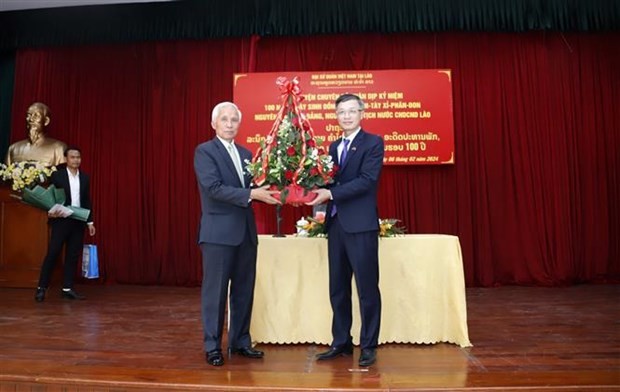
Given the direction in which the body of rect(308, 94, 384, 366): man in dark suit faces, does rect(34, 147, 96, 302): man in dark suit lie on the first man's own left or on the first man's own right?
on the first man's own right

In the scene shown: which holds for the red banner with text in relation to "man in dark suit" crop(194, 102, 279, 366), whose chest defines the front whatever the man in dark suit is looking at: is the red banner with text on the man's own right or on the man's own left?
on the man's own left

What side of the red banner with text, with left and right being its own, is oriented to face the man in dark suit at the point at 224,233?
front

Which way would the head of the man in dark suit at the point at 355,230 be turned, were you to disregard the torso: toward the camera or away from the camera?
toward the camera

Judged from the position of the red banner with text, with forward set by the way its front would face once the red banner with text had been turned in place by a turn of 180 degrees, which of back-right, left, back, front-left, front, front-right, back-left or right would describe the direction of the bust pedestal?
left

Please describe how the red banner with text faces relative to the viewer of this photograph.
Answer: facing the viewer

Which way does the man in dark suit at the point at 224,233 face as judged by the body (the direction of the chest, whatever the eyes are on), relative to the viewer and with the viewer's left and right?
facing the viewer and to the right of the viewer

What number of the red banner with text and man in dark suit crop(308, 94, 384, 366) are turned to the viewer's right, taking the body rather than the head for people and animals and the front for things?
0

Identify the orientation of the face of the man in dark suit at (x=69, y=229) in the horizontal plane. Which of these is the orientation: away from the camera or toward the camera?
toward the camera

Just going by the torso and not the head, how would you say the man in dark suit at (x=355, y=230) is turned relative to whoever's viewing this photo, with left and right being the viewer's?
facing the viewer and to the left of the viewer

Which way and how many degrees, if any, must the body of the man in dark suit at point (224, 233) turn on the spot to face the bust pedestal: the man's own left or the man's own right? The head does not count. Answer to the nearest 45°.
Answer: approximately 180°

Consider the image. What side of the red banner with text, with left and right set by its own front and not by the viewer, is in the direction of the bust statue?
right
